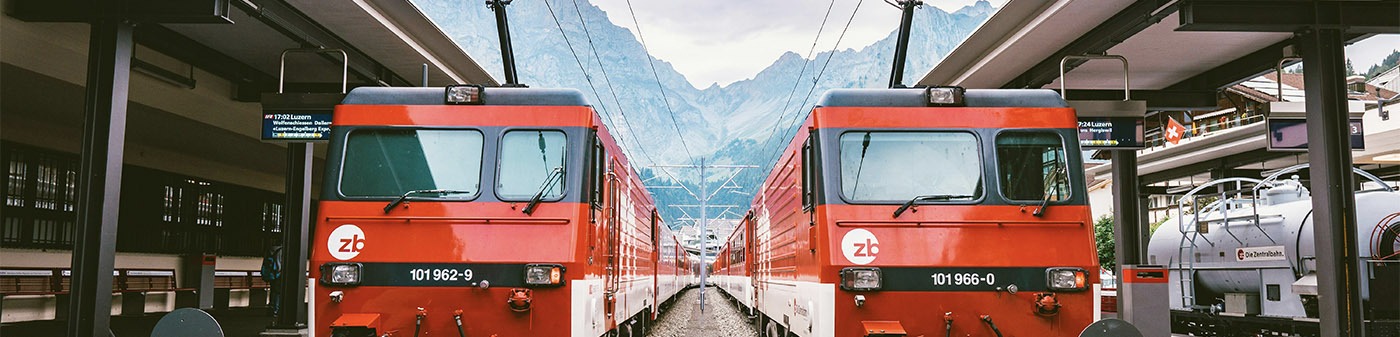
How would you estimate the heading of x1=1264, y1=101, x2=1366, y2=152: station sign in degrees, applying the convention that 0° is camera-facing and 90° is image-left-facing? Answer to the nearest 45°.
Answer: approximately 0°

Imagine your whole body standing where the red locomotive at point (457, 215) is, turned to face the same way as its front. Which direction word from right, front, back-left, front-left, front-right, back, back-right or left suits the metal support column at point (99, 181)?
front-right

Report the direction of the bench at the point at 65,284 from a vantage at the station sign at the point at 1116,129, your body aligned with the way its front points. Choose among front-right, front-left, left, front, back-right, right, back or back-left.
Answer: right

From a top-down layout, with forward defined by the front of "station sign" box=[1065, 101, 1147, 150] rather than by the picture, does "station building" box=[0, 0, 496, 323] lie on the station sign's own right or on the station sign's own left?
on the station sign's own right

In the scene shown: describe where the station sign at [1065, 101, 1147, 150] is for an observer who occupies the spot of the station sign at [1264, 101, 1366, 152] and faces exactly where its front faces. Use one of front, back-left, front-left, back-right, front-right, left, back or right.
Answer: right

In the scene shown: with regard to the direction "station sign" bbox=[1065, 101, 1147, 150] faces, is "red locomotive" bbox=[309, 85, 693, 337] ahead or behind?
ahead

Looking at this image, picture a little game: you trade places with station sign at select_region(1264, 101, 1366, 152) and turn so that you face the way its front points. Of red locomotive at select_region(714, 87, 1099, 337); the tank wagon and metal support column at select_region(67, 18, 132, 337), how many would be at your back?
1

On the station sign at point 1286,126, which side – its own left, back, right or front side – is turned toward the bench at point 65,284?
right

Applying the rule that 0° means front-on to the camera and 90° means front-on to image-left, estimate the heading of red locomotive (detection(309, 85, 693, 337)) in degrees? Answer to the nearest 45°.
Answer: approximately 0°

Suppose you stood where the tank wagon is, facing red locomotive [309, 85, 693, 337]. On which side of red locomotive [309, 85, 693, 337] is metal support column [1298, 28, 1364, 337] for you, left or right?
left

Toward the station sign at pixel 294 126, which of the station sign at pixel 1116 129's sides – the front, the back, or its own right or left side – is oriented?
right

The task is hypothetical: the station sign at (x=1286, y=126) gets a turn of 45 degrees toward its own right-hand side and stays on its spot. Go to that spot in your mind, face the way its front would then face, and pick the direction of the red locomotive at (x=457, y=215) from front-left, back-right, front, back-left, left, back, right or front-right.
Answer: front

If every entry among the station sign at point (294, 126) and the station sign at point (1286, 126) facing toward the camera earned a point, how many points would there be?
2

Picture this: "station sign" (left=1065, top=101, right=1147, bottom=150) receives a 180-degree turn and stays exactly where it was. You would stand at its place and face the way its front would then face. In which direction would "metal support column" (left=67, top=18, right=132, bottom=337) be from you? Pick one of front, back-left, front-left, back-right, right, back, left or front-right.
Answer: back-left
